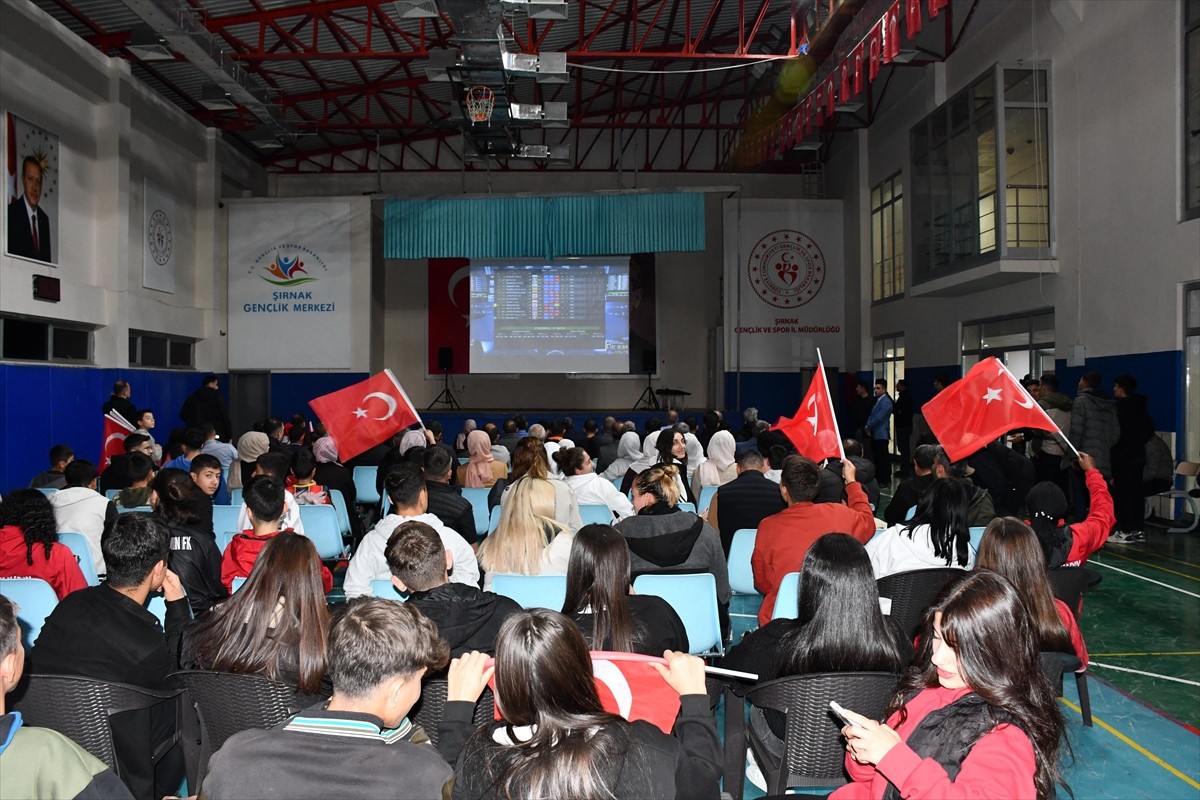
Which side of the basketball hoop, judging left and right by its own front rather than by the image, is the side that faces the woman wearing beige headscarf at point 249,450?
front

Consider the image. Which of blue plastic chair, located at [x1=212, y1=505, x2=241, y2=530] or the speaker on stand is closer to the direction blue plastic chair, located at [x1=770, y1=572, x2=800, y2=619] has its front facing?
the speaker on stand

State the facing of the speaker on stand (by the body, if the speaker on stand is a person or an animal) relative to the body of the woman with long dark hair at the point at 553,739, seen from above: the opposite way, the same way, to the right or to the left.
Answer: the opposite way

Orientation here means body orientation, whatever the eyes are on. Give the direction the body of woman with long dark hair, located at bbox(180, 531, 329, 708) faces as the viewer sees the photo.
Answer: away from the camera

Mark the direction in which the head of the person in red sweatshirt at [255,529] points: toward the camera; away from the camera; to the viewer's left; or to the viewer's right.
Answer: away from the camera

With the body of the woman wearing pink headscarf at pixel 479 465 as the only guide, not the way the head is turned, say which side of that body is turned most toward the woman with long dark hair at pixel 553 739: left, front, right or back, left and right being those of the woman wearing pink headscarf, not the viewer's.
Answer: back

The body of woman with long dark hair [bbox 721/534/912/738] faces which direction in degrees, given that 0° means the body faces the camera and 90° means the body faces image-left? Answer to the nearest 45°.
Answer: approximately 180°

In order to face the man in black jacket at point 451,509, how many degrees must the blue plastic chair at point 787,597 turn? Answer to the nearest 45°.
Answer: approximately 45° to its left

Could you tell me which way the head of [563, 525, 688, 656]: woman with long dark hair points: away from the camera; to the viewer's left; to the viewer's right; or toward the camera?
away from the camera

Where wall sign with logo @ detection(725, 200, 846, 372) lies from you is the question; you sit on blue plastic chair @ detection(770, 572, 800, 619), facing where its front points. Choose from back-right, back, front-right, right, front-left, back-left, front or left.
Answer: front

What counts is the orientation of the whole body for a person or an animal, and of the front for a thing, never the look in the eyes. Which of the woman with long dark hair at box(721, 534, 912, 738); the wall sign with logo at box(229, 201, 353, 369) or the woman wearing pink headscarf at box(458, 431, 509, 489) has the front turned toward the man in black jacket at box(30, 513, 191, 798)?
the wall sign with logo

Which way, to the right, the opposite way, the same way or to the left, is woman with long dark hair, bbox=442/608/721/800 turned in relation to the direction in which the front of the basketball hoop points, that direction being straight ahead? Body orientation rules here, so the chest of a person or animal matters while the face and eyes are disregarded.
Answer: the opposite way

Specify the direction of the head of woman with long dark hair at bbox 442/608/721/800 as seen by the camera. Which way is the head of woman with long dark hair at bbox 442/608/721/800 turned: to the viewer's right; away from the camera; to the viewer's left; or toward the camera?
away from the camera

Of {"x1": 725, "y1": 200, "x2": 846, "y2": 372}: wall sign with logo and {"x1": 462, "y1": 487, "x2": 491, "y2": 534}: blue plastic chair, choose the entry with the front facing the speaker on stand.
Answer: the blue plastic chair

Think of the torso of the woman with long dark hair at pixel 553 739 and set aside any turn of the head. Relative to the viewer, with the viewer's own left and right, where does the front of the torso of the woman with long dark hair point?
facing away from the viewer

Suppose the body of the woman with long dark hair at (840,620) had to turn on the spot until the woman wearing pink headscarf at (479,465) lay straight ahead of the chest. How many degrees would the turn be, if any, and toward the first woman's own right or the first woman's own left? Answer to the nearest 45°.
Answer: approximately 45° to the first woman's own left

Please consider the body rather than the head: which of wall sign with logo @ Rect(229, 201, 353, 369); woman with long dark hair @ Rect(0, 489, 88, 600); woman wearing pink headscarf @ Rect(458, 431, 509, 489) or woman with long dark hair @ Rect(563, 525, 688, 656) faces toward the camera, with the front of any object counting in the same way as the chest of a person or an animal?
the wall sign with logo

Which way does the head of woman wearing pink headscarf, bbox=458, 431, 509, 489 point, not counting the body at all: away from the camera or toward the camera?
away from the camera

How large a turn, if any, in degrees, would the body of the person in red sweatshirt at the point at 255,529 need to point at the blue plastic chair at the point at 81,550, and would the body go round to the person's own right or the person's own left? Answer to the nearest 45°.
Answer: approximately 45° to the person's own left
